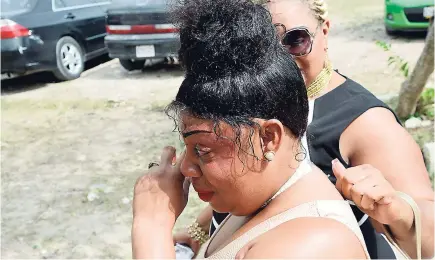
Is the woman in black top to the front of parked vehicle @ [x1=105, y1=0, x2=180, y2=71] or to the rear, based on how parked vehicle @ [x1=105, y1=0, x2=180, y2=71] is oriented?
to the rear

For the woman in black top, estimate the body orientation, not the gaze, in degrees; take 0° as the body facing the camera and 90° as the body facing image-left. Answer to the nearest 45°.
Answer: approximately 45°

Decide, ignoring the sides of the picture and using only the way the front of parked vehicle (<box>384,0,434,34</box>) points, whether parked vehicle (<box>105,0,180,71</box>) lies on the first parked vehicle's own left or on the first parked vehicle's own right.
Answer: on the first parked vehicle's own right

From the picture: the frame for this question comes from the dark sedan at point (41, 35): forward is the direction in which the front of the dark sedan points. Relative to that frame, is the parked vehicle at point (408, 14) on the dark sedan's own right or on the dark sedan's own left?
on the dark sedan's own right

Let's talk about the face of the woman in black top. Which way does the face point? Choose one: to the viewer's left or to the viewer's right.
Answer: to the viewer's left

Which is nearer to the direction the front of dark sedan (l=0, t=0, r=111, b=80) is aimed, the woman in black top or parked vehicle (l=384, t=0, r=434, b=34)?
the parked vehicle

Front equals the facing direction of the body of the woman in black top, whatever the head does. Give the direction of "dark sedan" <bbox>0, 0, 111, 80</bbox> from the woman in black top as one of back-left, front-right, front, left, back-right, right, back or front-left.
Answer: right

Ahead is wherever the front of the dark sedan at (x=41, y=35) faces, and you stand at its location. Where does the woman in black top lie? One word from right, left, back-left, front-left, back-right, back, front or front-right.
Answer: back-right

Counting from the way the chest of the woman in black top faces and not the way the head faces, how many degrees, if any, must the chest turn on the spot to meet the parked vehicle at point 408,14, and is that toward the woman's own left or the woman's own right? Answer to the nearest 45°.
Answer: approximately 135° to the woman's own right

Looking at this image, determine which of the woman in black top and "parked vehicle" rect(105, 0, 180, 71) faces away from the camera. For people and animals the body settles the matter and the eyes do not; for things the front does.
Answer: the parked vehicle

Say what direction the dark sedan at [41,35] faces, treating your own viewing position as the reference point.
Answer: facing away from the viewer and to the right of the viewer

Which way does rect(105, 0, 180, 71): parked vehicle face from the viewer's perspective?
away from the camera
